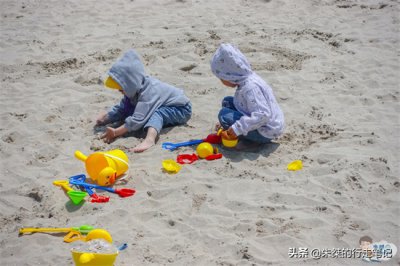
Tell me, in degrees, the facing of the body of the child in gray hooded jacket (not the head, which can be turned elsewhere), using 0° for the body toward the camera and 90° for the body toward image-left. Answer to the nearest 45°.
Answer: approximately 90°

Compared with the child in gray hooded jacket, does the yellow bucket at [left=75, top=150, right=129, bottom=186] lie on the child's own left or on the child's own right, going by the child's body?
on the child's own left

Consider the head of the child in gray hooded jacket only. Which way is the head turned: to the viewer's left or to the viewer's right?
to the viewer's left

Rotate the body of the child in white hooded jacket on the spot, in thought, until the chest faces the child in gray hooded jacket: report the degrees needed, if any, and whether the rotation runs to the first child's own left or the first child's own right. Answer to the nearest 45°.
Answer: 0° — they already face them

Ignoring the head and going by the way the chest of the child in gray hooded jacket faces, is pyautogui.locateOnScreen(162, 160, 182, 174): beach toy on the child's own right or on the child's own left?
on the child's own left

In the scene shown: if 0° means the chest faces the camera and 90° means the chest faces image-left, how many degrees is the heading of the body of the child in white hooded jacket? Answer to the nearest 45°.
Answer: approximately 90°

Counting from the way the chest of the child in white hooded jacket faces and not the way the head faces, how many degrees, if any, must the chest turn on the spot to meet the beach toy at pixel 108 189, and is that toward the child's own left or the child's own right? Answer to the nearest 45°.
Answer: approximately 45° to the child's own left

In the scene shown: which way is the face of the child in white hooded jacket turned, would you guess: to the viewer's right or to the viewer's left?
to the viewer's left

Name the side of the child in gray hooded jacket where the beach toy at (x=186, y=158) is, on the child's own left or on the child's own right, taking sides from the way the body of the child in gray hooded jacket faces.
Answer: on the child's own left

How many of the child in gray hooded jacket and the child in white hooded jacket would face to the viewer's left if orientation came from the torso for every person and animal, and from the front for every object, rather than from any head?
2
